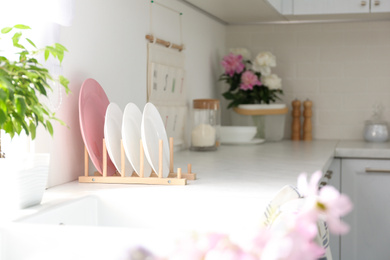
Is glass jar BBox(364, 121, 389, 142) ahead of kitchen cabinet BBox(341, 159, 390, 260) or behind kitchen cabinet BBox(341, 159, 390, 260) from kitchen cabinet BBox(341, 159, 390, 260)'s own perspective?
behind

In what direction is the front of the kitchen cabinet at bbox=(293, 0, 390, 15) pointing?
toward the camera

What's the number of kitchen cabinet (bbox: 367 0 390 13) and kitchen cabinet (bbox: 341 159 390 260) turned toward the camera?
2

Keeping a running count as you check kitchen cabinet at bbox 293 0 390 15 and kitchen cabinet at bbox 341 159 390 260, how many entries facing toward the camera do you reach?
2

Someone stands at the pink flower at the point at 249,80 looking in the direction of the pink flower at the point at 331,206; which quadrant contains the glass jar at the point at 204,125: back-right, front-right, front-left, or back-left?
front-right

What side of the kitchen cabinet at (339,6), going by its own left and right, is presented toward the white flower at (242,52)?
right
